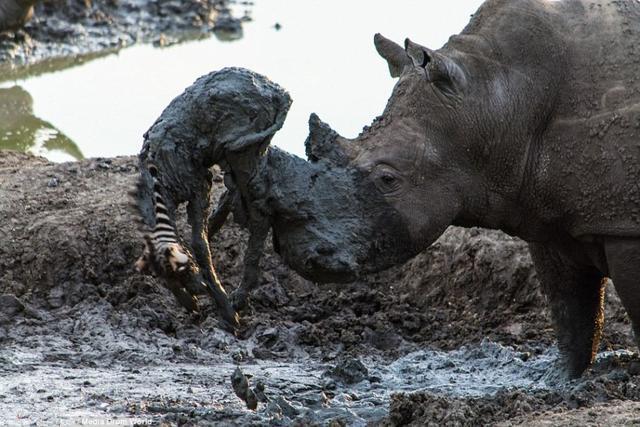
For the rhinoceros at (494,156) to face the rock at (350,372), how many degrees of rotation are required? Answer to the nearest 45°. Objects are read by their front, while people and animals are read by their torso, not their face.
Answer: approximately 45° to its right

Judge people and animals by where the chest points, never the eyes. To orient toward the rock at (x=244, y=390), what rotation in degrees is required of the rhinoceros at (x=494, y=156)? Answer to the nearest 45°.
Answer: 0° — it already faces it

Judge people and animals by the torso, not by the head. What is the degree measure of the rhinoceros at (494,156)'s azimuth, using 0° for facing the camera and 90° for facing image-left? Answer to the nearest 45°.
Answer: approximately 90°
